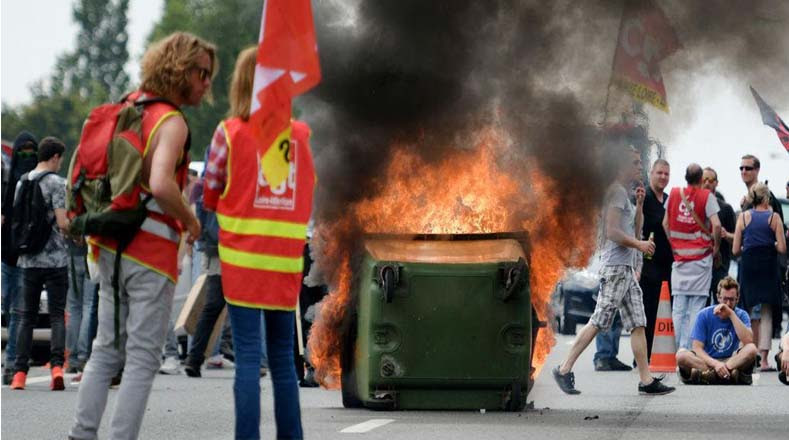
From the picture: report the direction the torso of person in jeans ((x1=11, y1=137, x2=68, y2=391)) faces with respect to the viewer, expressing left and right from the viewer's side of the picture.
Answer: facing away from the viewer and to the right of the viewer

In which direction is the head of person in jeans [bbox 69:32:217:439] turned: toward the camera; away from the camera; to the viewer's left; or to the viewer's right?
to the viewer's right

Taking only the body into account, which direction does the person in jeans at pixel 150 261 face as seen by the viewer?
to the viewer's right

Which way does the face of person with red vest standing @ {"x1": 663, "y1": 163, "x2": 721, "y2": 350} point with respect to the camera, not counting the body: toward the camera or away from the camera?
away from the camera

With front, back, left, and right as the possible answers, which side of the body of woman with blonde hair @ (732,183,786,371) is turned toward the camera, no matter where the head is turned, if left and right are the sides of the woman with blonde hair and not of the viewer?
back
